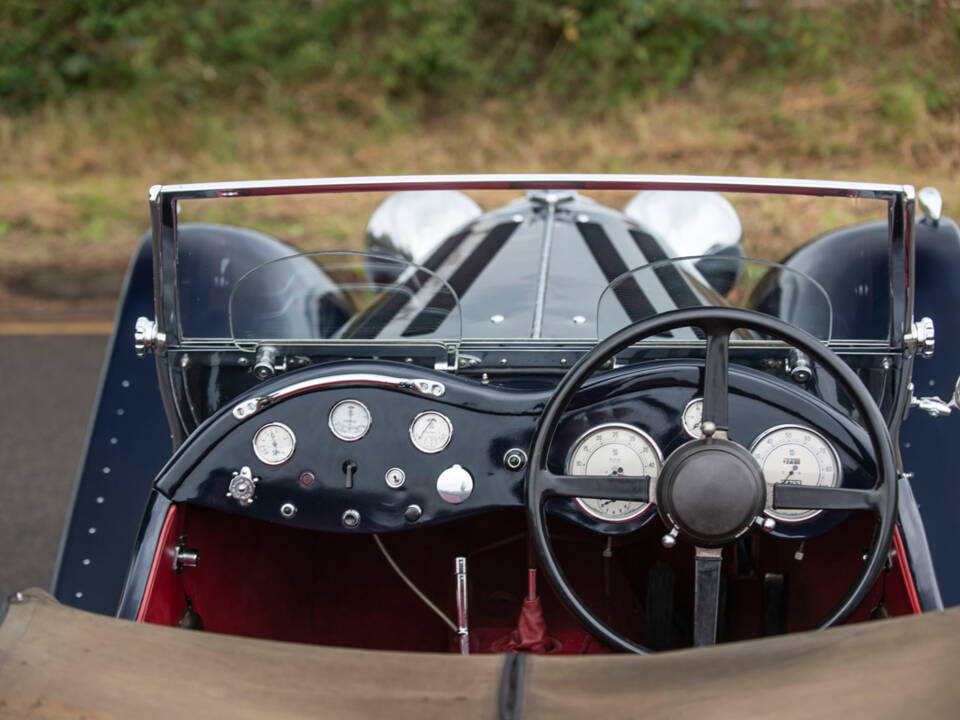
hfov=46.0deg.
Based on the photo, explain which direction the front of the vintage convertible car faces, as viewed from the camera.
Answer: facing away from the viewer

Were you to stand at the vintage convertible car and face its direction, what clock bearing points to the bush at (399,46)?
The bush is roughly at 12 o'clock from the vintage convertible car.
